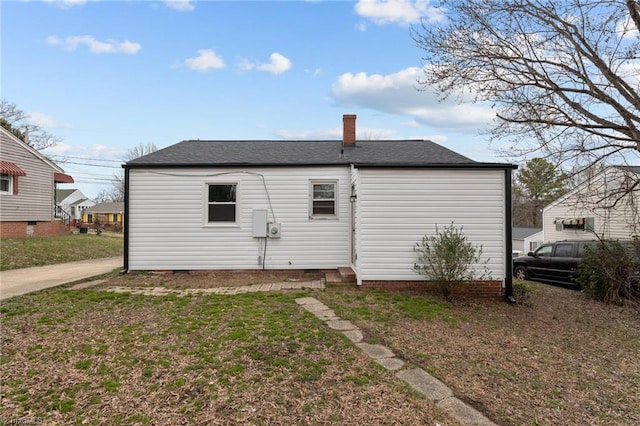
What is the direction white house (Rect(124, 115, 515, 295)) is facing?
away from the camera

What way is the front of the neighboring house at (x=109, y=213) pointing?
toward the camera

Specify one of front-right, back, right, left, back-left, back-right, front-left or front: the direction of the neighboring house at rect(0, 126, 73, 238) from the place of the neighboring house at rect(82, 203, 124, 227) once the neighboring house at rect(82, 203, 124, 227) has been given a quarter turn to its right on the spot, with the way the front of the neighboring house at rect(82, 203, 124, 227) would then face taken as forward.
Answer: left

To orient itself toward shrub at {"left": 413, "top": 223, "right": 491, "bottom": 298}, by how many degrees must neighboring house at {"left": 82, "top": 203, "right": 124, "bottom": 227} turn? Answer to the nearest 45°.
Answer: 0° — it already faces it

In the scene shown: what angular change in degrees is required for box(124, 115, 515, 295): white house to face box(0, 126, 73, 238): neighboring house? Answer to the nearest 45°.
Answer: approximately 45° to its left

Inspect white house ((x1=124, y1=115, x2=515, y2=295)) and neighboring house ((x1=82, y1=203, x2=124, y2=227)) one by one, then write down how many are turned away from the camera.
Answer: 1

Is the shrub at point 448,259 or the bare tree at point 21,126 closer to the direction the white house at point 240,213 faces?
the bare tree

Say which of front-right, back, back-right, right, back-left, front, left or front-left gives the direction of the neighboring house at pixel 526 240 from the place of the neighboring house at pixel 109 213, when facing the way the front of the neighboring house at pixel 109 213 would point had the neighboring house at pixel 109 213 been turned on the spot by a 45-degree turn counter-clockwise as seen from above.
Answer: front

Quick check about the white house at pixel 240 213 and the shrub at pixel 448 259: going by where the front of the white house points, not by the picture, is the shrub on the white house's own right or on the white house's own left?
on the white house's own right

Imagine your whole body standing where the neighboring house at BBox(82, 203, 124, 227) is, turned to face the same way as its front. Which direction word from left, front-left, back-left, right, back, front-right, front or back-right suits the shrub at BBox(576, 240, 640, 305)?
front
